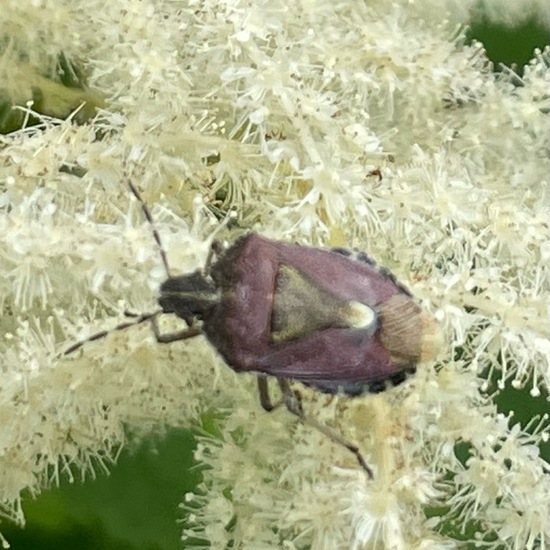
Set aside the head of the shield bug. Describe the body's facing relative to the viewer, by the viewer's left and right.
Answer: facing to the left of the viewer
